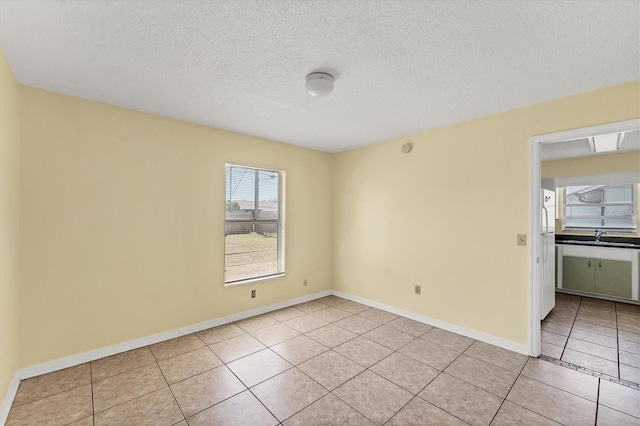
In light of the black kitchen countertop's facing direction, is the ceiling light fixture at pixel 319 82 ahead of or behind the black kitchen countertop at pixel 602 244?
ahead

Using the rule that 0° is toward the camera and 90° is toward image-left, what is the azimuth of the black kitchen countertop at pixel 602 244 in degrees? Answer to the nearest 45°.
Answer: approximately 0°

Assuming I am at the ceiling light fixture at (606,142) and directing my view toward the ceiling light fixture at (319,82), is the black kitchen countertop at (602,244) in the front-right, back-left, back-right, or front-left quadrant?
back-right
